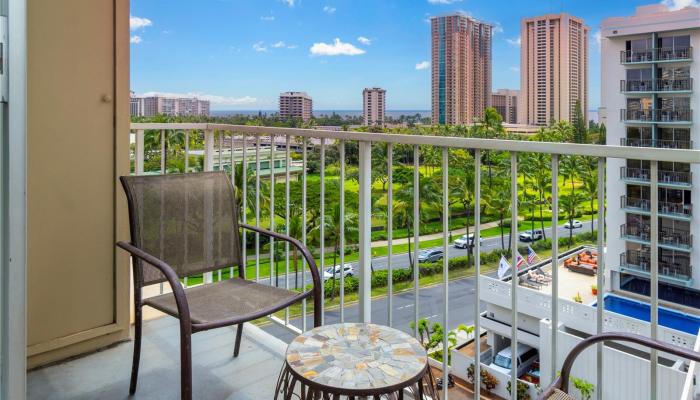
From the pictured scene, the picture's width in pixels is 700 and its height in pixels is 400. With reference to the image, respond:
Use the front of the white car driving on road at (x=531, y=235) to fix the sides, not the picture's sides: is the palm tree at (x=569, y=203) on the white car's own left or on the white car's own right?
on the white car's own left

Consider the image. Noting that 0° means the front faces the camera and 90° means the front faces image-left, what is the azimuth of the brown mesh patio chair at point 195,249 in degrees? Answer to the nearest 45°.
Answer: approximately 315°

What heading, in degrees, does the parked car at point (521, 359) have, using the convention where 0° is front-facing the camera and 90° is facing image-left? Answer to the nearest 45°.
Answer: approximately 45°
